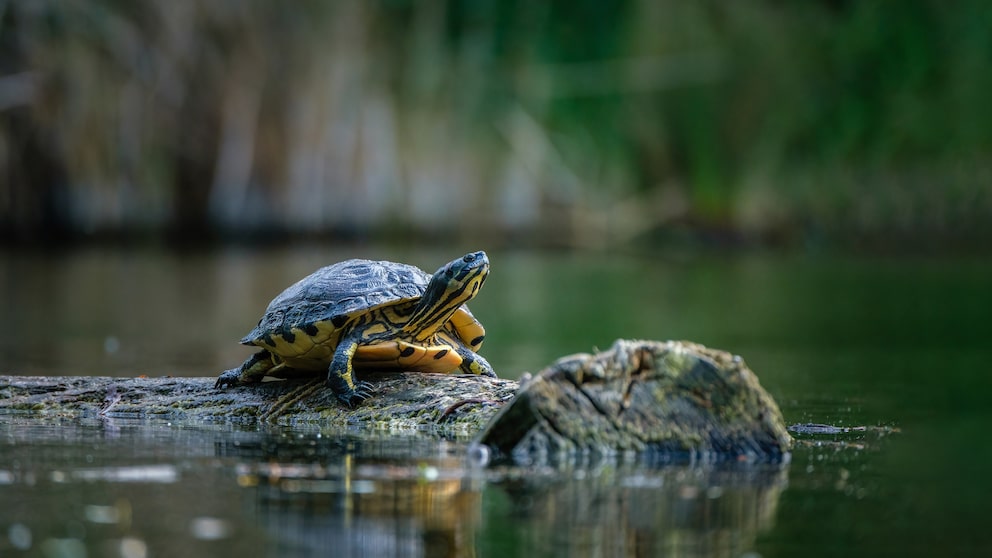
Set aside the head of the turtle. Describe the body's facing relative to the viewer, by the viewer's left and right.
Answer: facing the viewer and to the right of the viewer

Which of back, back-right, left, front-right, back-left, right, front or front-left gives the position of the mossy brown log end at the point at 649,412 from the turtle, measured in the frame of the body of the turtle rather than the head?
front
